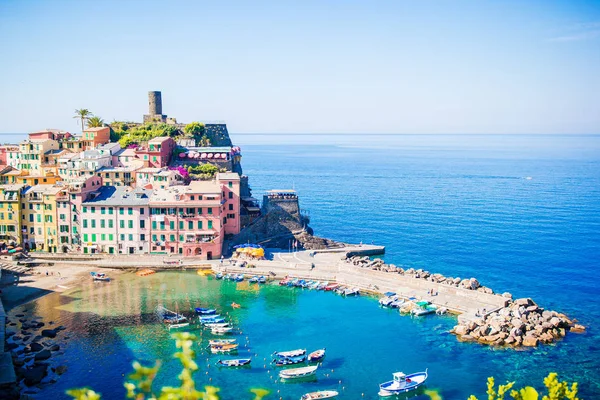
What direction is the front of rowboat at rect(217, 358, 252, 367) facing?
to the viewer's right

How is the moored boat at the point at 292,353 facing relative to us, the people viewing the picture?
facing to the right of the viewer

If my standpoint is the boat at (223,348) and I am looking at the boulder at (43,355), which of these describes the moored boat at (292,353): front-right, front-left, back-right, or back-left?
back-left

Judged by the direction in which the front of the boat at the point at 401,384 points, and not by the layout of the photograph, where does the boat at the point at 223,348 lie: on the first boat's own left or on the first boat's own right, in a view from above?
on the first boat's own left

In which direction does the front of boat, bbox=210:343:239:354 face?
to the viewer's right

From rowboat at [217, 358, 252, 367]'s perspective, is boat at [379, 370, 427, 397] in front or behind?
in front

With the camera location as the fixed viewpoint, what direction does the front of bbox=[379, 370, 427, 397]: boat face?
facing away from the viewer and to the right of the viewer

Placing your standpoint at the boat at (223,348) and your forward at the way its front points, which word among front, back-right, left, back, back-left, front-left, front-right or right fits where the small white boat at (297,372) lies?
front-right

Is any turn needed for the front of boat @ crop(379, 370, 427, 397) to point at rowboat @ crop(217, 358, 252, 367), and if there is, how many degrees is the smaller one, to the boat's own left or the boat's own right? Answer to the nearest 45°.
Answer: approximately 135° to the boat's own left

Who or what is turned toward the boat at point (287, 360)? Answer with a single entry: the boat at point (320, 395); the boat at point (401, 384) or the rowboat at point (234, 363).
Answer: the rowboat

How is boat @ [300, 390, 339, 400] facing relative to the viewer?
to the viewer's right

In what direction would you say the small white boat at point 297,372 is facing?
to the viewer's right
